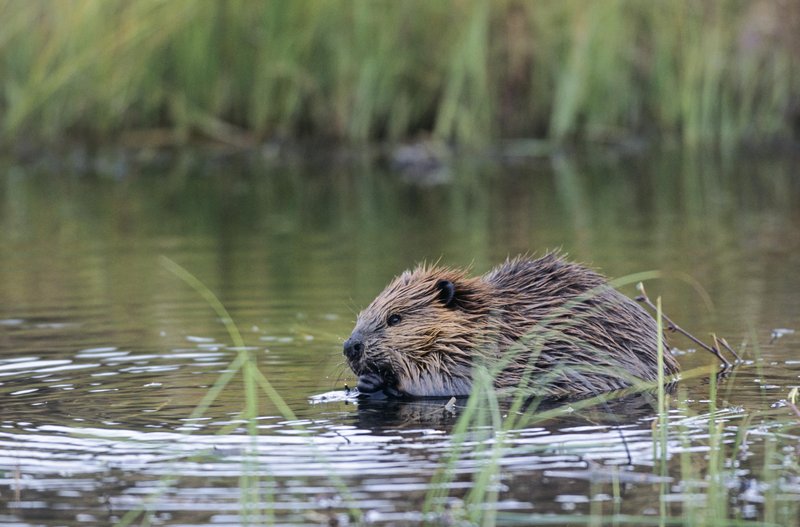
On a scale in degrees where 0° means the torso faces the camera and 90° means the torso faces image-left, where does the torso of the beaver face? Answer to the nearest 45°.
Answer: approximately 90°

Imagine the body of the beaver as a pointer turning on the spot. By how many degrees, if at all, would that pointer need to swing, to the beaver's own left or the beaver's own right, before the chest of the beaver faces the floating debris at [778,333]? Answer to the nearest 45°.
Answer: approximately 135° to the beaver's own right
